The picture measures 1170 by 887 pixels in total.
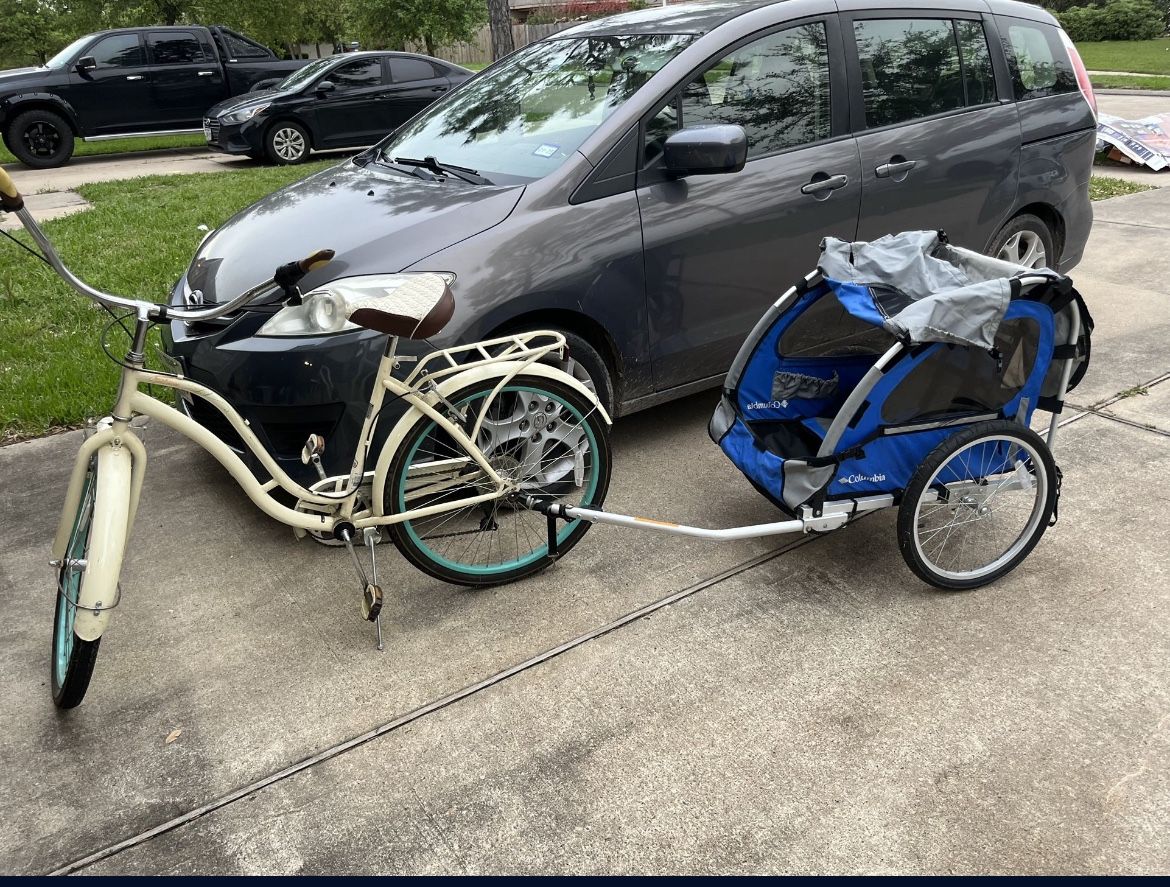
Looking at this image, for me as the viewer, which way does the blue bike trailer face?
facing the viewer and to the left of the viewer

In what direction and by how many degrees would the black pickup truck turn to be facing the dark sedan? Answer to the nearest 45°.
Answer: approximately 135° to its left

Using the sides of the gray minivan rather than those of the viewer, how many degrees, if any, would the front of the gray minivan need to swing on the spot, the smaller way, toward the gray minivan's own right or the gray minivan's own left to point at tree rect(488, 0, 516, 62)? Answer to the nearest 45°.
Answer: approximately 135° to the gray minivan's own right

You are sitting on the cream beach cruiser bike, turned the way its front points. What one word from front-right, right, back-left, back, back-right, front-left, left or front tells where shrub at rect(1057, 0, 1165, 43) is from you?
back

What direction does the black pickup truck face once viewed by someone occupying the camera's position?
facing to the left of the viewer

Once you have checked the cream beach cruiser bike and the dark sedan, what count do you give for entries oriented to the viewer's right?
0

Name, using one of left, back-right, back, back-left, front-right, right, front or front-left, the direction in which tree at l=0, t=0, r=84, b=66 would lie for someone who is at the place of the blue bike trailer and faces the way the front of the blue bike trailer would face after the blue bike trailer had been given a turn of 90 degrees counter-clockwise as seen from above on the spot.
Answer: back

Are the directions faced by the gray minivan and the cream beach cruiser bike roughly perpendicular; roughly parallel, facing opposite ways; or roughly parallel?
roughly parallel

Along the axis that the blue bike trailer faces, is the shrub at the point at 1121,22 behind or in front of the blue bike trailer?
behind

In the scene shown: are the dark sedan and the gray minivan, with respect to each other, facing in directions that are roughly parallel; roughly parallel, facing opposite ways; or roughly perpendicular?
roughly parallel

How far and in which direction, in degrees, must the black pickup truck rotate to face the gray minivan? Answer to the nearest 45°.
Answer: approximately 90° to its left

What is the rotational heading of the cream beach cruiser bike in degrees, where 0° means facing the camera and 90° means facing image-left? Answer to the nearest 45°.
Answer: approximately 45°

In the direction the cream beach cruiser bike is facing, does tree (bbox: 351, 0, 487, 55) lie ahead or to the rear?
to the rear

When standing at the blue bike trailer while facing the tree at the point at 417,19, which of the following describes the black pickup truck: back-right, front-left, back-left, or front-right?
front-left
